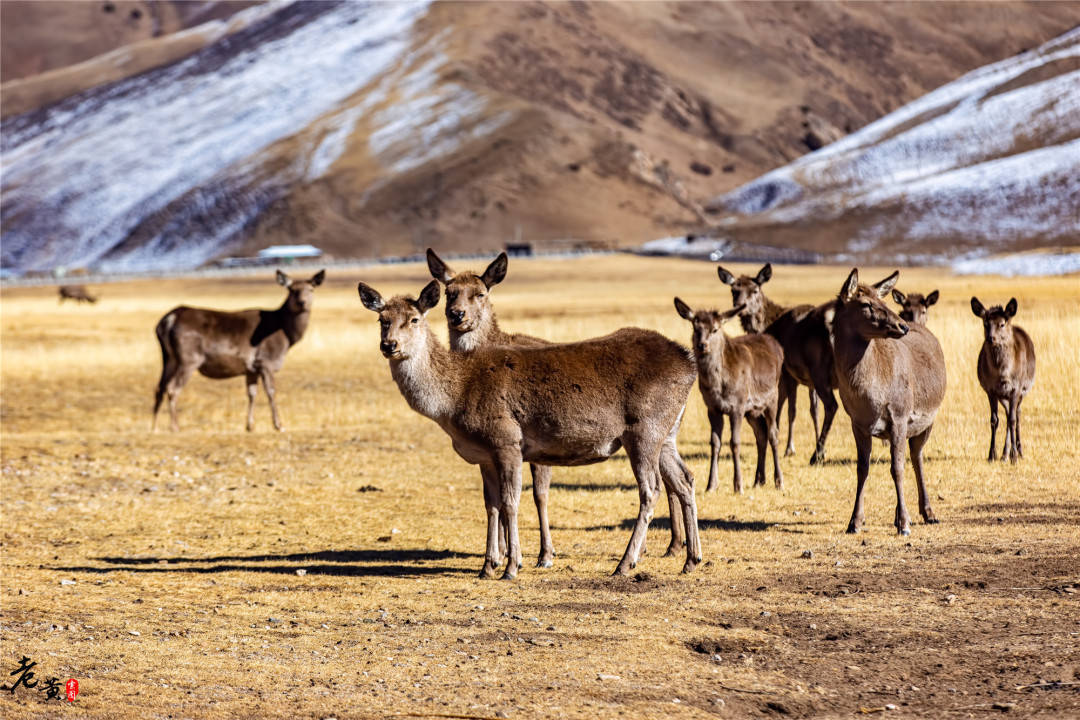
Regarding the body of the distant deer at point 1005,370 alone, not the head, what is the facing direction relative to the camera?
toward the camera

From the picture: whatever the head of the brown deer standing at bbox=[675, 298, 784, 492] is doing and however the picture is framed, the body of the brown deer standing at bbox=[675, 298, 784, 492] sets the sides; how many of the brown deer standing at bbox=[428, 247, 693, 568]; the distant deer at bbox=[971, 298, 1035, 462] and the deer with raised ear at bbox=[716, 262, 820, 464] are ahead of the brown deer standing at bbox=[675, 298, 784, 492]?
1

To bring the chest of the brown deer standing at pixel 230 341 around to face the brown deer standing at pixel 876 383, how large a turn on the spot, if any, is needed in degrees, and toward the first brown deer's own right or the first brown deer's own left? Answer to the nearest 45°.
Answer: approximately 45° to the first brown deer's own right

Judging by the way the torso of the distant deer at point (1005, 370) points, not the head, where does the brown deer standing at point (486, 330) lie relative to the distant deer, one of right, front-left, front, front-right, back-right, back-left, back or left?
front-right

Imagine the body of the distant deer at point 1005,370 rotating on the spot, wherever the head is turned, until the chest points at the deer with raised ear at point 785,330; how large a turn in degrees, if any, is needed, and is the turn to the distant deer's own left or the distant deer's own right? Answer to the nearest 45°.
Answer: approximately 90° to the distant deer's own right

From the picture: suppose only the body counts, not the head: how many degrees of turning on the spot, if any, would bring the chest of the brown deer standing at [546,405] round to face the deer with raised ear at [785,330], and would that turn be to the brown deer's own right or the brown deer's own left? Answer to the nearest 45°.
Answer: approximately 135° to the brown deer's own right

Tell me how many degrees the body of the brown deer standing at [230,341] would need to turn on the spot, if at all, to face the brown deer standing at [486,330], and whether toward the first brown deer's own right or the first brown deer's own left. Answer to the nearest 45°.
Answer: approximately 90° to the first brown deer's own right

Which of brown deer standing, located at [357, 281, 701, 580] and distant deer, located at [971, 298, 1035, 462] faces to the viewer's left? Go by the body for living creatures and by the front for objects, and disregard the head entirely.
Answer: the brown deer standing

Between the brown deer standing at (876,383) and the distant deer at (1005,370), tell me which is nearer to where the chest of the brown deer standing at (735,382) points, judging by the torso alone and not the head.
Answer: the brown deer standing

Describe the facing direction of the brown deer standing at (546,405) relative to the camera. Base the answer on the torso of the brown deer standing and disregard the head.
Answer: to the viewer's left

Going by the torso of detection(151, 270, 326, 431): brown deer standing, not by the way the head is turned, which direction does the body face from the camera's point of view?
to the viewer's right

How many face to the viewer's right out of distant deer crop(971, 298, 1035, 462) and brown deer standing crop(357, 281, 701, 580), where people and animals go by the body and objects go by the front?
0

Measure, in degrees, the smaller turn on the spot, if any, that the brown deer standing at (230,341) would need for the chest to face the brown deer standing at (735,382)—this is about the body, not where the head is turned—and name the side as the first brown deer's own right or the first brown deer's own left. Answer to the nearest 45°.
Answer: approximately 45° to the first brown deer's own right

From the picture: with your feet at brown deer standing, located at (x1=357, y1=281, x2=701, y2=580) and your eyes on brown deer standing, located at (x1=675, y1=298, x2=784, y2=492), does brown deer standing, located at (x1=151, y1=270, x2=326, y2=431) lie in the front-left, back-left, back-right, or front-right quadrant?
front-left

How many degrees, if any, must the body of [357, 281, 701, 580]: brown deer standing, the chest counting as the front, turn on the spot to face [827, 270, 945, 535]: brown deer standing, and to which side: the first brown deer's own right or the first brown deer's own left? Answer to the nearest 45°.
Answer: approximately 135° to the first brown deer's own right

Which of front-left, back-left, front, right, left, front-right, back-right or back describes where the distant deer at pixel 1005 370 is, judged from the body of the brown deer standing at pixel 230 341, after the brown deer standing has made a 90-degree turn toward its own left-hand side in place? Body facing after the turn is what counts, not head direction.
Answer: back-right

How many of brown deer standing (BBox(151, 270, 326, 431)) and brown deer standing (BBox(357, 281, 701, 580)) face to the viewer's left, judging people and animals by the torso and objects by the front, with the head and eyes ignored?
1

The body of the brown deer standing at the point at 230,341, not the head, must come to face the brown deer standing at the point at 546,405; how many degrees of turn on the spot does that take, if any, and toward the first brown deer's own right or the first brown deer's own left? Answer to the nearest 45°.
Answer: approximately 90° to the first brown deer's own right
